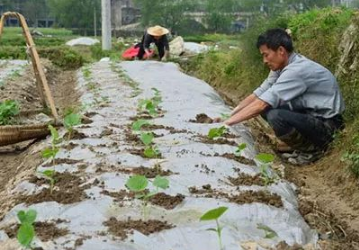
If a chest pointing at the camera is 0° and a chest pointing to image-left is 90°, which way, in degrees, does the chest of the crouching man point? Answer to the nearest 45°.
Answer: approximately 90°

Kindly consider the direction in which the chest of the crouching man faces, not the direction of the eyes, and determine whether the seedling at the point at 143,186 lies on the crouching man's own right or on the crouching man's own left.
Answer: on the crouching man's own left

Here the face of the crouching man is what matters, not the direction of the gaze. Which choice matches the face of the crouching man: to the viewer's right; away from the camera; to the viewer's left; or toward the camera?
to the viewer's left

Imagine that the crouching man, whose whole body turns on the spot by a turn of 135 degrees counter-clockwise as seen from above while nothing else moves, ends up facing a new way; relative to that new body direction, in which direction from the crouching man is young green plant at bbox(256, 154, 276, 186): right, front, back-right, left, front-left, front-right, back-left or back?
front-right

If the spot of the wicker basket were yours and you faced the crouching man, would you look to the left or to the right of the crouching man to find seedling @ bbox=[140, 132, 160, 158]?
right

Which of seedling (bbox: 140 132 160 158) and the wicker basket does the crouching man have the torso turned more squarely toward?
the wicker basket

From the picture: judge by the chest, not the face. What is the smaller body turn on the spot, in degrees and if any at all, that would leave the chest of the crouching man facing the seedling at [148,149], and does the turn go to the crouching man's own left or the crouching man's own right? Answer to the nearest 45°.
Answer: approximately 45° to the crouching man's own left
